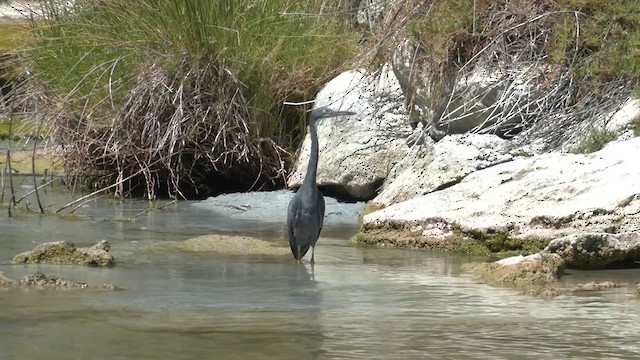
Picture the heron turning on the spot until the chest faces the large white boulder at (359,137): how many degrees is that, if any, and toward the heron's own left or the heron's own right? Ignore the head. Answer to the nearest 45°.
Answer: approximately 45° to the heron's own left

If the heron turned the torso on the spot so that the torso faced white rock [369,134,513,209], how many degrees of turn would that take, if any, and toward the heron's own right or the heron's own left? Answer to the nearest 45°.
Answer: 0° — it already faces it

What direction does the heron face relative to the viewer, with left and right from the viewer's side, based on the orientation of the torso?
facing away from the viewer and to the right of the viewer

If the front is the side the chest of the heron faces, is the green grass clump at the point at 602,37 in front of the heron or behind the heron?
in front

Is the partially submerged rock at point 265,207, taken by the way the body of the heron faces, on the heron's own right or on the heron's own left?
on the heron's own left

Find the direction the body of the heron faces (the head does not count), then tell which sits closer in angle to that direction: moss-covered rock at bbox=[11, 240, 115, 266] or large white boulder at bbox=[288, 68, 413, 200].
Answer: the large white boulder

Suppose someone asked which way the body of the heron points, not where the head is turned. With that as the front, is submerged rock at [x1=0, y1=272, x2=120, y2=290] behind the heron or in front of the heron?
behind

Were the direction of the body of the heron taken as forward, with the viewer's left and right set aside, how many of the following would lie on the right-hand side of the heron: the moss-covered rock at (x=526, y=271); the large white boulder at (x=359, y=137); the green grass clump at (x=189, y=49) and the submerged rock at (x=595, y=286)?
2

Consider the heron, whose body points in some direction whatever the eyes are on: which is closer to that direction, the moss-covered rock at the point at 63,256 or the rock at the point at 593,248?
the rock

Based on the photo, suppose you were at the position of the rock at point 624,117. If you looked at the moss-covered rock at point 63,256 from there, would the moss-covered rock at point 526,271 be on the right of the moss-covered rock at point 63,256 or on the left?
left

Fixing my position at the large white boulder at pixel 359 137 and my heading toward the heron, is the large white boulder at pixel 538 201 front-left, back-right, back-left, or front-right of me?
front-left
